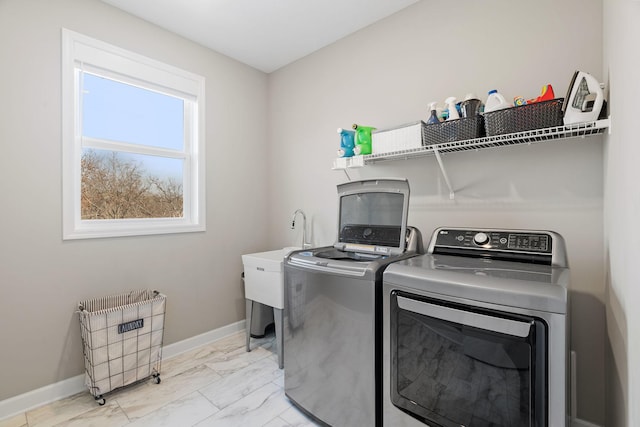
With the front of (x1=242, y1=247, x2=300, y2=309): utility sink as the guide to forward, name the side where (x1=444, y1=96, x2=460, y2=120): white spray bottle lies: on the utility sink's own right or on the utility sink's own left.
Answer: on the utility sink's own left

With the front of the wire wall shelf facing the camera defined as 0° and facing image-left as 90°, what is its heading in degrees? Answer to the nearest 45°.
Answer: approximately 45°

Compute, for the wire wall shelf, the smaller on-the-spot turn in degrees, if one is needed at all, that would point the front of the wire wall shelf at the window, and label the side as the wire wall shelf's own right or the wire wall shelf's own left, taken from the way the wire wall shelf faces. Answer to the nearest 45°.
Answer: approximately 45° to the wire wall shelf's own right

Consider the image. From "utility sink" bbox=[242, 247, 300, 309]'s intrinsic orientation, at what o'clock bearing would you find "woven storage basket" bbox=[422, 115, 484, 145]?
The woven storage basket is roughly at 9 o'clock from the utility sink.

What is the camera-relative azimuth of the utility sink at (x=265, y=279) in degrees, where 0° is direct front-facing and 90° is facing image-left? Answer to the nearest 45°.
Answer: approximately 45°

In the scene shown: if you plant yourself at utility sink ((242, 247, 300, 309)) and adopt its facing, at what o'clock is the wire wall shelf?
The wire wall shelf is roughly at 9 o'clock from the utility sink.

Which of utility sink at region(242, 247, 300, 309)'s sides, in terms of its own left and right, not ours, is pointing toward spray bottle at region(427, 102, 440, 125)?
left
